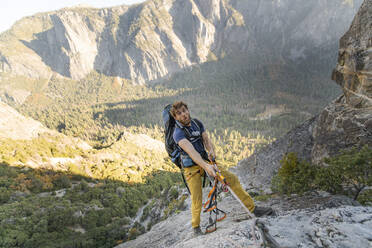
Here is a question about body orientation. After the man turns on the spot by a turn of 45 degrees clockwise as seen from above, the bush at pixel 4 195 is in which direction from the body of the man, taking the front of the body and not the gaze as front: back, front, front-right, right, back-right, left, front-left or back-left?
back-right

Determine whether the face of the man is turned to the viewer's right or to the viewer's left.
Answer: to the viewer's right
